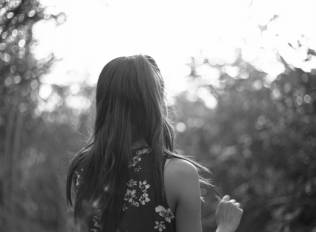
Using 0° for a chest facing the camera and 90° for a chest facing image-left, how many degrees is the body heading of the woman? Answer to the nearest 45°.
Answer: approximately 225°

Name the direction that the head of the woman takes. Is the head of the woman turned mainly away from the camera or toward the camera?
away from the camera
